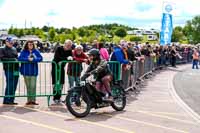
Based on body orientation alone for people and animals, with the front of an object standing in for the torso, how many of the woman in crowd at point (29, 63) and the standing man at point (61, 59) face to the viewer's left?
0

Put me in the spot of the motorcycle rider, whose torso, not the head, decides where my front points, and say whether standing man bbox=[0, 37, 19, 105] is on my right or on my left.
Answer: on my right

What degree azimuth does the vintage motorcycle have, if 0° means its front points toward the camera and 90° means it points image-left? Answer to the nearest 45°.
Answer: approximately 45°

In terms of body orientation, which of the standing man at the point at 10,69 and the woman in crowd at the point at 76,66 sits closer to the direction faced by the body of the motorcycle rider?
the standing man

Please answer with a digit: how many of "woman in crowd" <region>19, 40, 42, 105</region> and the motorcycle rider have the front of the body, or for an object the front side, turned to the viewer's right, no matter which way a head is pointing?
0

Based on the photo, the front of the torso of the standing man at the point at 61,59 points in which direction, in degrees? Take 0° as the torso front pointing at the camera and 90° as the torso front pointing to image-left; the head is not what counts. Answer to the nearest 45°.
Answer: approximately 315°

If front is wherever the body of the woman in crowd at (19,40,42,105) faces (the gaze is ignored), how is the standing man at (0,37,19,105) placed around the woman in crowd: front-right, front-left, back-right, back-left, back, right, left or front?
right
